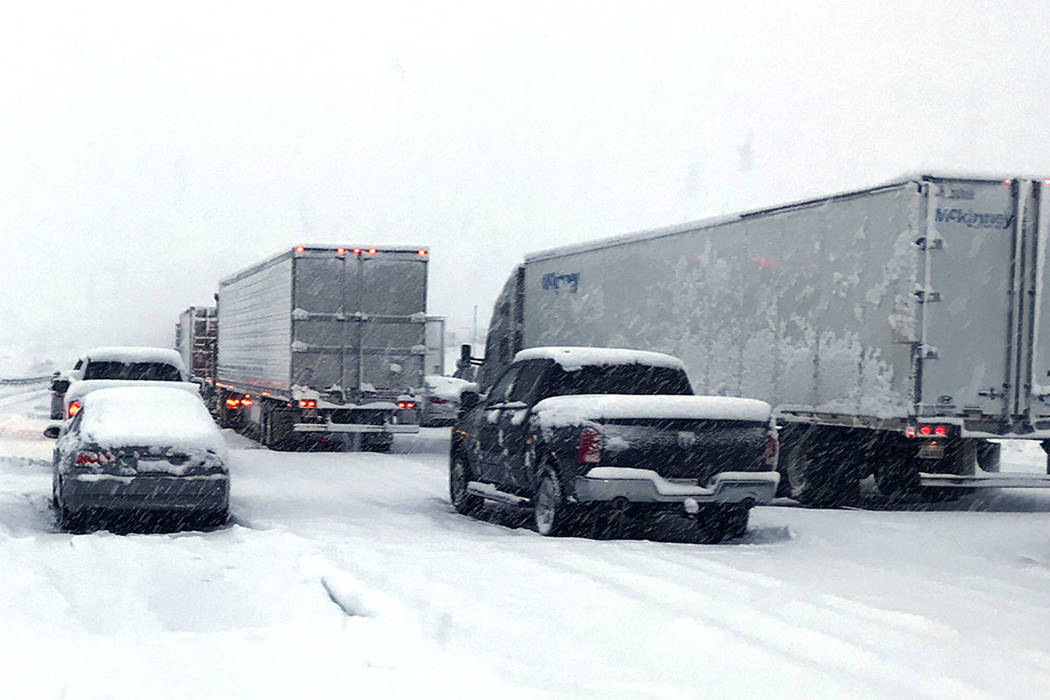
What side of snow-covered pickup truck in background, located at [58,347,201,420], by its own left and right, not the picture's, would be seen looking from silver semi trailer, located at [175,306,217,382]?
front

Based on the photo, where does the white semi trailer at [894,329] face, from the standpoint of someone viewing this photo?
facing away from the viewer and to the left of the viewer

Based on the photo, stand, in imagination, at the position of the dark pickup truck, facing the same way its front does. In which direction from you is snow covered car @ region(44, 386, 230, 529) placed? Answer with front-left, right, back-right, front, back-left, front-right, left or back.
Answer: front-left

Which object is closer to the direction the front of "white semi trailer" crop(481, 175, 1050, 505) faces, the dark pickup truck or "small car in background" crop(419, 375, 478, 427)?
the small car in background

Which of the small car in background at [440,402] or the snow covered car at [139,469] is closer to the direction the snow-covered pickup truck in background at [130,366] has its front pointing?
the small car in background

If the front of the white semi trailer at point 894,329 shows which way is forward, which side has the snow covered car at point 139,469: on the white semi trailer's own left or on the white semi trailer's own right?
on the white semi trailer's own left

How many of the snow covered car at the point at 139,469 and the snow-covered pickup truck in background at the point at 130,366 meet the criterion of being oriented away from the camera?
2

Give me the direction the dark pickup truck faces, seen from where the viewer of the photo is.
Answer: facing away from the viewer and to the left of the viewer

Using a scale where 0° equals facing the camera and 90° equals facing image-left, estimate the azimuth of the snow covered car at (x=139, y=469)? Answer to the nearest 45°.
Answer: approximately 180°

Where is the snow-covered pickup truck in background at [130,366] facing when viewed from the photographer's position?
facing away from the viewer
